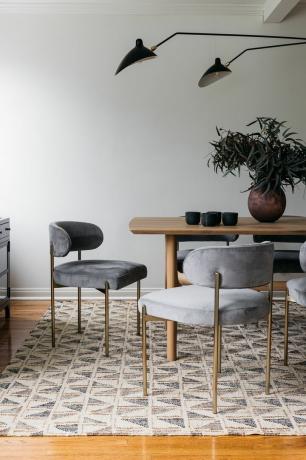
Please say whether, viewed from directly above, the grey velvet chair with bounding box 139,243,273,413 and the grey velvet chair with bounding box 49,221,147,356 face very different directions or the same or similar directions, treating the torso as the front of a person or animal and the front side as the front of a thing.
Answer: very different directions

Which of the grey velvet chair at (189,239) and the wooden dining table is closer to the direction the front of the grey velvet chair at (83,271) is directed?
the wooden dining table

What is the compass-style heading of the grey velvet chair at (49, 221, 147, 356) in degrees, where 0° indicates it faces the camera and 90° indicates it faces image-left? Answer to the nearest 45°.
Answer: approximately 315°
